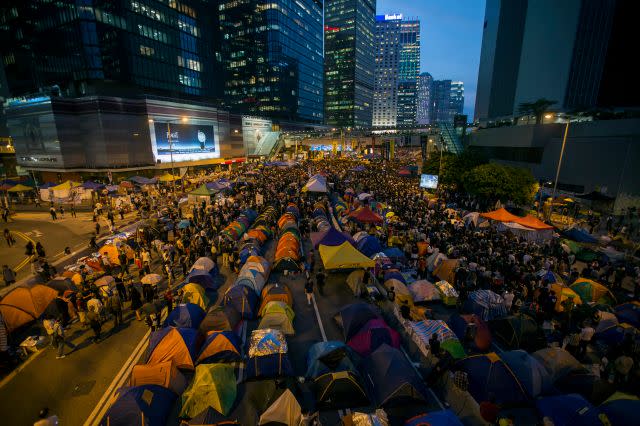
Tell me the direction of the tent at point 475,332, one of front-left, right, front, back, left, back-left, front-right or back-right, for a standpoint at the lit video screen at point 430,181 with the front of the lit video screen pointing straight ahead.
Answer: front

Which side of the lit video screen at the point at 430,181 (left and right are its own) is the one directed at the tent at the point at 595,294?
front

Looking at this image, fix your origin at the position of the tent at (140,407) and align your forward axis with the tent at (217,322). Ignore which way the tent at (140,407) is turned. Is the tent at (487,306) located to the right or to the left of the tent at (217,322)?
right

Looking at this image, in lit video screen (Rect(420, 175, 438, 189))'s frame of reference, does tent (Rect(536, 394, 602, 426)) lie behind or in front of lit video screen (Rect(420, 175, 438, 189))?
in front

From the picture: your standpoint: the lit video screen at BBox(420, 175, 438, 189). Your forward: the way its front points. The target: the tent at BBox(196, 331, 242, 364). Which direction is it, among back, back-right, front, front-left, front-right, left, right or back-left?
front

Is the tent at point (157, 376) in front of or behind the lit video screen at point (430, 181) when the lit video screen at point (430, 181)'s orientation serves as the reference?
in front

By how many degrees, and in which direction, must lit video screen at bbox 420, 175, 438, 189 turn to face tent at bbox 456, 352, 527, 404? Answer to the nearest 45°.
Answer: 0° — it already faces it

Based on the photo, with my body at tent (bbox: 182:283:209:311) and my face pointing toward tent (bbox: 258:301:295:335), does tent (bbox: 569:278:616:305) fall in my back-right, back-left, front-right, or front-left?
front-left

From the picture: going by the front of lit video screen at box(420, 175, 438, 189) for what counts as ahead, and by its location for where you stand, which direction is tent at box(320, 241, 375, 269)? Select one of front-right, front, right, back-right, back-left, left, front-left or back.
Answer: front

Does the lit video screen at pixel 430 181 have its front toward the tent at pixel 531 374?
yes

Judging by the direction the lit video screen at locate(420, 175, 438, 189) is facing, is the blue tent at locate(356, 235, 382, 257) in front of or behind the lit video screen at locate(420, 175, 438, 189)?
in front

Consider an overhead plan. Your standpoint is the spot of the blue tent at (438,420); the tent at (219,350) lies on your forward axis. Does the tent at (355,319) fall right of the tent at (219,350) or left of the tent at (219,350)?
right

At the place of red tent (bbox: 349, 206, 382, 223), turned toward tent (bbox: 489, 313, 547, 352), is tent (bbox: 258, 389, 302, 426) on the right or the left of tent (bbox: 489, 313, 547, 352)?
right

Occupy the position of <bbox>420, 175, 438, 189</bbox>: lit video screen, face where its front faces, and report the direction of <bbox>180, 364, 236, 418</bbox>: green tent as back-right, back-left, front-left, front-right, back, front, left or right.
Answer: front

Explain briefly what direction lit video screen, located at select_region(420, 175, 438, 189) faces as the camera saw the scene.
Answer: facing the viewer

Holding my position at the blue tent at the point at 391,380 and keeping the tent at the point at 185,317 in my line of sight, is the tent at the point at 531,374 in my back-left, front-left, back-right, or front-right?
back-right

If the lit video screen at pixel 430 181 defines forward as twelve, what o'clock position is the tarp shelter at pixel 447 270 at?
The tarp shelter is roughly at 12 o'clock from the lit video screen.

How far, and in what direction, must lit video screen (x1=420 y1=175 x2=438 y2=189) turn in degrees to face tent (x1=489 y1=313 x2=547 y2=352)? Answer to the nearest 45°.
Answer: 0° — it already faces it

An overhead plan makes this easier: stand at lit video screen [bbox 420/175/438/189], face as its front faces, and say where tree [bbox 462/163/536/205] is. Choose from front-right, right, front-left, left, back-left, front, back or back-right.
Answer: front-left
